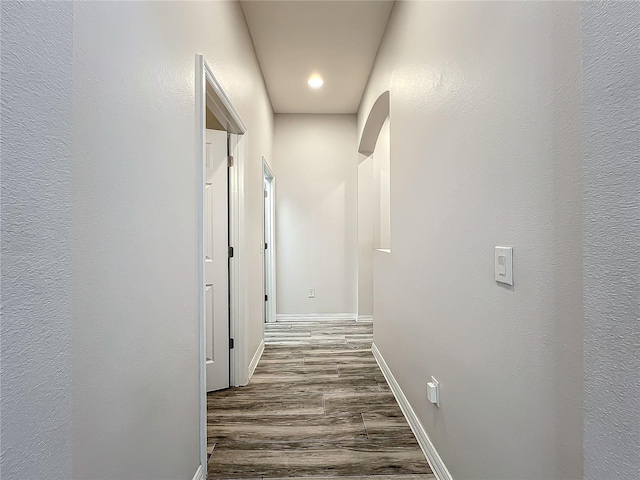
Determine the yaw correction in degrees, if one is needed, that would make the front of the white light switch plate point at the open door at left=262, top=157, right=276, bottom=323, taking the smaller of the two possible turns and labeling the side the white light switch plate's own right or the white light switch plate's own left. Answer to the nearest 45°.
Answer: approximately 90° to the white light switch plate's own right

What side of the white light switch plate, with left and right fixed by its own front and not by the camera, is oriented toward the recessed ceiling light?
right

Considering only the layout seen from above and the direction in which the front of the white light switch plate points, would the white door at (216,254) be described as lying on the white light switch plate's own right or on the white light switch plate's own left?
on the white light switch plate's own right

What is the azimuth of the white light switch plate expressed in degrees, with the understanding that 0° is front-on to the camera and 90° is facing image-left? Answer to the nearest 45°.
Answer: approximately 45°
